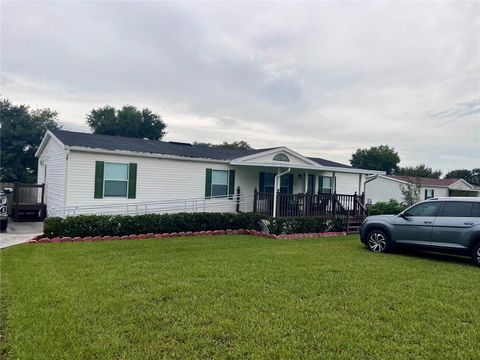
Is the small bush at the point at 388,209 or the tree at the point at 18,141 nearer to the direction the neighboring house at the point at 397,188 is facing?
the small bush

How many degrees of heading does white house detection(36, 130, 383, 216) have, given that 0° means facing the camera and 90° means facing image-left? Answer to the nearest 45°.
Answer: approximately 315°

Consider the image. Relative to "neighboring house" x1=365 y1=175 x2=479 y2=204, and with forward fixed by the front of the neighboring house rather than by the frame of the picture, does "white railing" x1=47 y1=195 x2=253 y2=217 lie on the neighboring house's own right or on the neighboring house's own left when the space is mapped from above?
on the neighboring house's own right

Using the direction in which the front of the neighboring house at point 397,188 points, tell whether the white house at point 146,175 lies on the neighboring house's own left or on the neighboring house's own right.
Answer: on the neighboring house's own right

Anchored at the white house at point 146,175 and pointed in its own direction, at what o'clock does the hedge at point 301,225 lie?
The hedge is roughly at 11 o'clock from the white house.

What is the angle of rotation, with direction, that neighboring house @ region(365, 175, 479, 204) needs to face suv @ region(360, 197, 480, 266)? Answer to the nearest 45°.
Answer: approximately 45° to its right

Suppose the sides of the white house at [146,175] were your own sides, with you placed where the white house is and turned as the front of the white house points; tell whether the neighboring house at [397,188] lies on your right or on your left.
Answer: on your left

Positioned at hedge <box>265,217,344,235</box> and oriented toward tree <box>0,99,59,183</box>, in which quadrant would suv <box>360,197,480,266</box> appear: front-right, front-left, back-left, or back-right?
back-left

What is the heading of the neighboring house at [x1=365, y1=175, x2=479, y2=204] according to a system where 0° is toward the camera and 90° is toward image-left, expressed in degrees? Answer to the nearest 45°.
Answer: approximately 315°

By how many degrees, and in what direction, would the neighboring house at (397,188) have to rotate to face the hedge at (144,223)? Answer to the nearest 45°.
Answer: approximately 45° to its right

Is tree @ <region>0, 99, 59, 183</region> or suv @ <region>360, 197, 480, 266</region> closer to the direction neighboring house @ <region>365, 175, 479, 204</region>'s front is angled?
the suv
